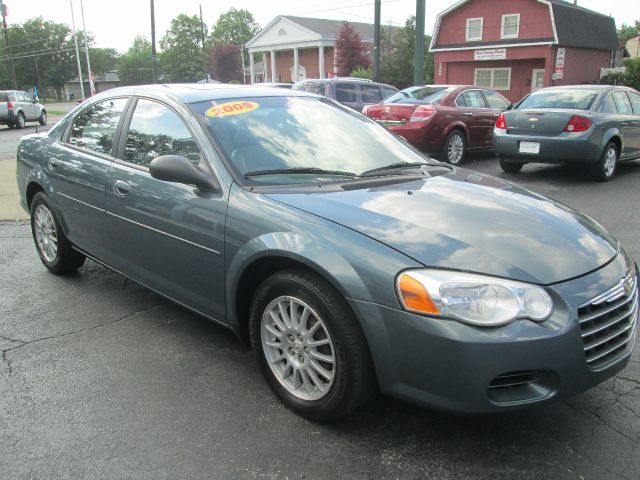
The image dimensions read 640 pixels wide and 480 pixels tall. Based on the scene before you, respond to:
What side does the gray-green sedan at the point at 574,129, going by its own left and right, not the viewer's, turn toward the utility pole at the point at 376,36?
left

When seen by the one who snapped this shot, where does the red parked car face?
facing away from the viewer and to the right of the viewer

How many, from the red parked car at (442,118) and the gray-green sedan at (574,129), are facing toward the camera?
0

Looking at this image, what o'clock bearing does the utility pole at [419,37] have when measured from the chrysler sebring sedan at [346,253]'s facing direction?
The utility pole is roughly at 8 o'clock from the chrysler sebring sedan.

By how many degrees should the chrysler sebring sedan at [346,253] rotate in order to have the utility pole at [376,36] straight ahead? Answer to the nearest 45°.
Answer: approximately 135° to its left

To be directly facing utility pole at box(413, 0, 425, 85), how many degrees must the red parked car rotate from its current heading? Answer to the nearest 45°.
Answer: approximately 45° to its left

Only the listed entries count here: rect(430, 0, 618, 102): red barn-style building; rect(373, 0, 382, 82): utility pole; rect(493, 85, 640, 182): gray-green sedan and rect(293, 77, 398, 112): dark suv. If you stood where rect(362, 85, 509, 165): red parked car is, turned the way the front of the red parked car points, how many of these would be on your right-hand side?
1

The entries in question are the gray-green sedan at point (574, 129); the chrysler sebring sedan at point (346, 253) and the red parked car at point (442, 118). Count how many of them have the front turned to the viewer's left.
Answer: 0

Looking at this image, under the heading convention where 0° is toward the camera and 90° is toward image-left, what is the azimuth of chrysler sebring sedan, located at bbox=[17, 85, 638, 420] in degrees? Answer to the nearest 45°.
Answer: approximately 315°

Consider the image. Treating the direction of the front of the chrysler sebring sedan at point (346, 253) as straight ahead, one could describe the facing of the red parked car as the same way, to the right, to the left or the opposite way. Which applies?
to the left
